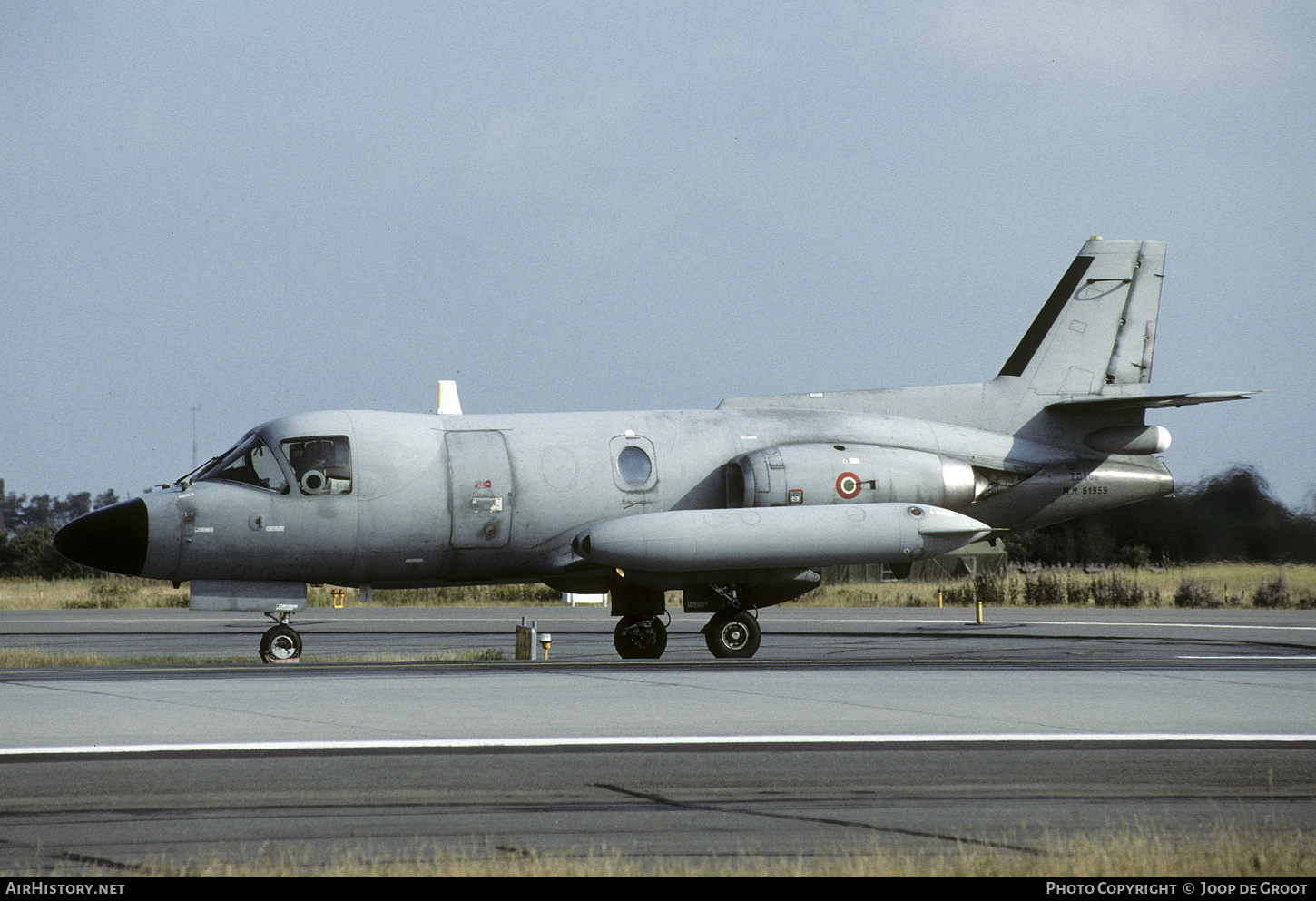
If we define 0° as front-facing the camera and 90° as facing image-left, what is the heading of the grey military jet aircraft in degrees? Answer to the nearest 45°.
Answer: approximately 90°
